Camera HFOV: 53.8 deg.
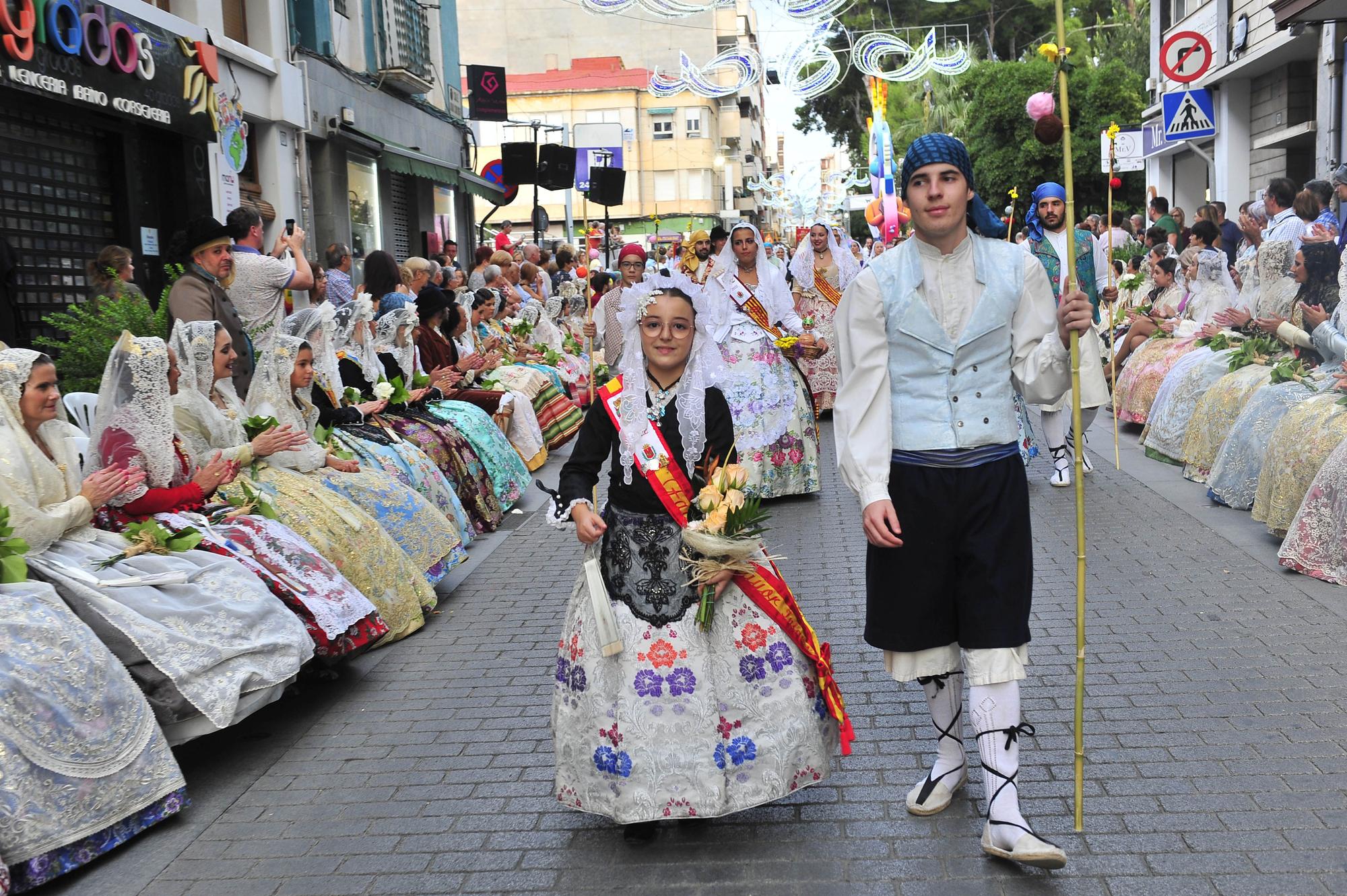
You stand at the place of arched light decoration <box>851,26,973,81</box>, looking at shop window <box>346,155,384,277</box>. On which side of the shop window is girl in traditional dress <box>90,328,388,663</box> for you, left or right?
left

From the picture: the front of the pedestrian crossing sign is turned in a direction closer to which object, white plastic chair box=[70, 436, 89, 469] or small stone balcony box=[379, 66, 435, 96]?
the white plastic chair

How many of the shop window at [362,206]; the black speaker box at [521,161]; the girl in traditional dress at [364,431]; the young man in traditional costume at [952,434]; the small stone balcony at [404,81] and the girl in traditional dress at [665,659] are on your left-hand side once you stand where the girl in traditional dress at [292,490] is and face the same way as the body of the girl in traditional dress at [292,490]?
4

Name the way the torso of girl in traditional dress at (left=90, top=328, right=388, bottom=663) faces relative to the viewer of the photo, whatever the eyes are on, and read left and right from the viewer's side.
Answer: facing to the right of the viewer

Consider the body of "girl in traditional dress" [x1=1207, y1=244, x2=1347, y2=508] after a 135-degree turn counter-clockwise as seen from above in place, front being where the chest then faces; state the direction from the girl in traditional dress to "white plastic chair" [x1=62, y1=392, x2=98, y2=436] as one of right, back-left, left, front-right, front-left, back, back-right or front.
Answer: right

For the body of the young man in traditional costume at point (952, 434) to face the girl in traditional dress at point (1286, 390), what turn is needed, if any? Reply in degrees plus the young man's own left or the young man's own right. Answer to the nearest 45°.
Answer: approximately 180°

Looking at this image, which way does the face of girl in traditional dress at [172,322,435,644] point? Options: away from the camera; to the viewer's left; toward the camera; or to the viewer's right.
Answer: to the viewer's right

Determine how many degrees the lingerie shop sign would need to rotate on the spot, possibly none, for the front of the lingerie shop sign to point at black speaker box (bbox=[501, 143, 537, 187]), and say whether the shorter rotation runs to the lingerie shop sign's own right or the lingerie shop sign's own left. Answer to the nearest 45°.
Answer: approximately 90° to the lingerie shop sign's own left

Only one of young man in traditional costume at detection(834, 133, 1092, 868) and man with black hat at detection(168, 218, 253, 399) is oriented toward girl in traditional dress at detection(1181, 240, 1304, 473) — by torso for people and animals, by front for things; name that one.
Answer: the man with black hat

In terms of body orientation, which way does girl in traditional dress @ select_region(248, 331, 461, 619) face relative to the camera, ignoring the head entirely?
to the viewer's right

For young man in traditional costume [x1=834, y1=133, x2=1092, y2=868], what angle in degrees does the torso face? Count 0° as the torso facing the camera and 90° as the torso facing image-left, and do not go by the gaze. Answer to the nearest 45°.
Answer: approximately 0°

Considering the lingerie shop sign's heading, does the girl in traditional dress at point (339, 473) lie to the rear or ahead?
ahead
